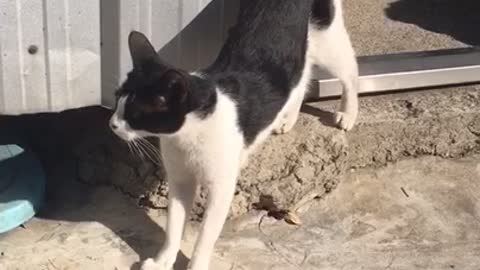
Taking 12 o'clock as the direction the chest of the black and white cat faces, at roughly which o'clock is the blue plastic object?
The blue plastic object is roughly at 2 o'clock from the black and white cat.

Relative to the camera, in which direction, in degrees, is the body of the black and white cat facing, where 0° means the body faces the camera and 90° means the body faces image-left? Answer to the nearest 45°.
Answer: approximately 45°
